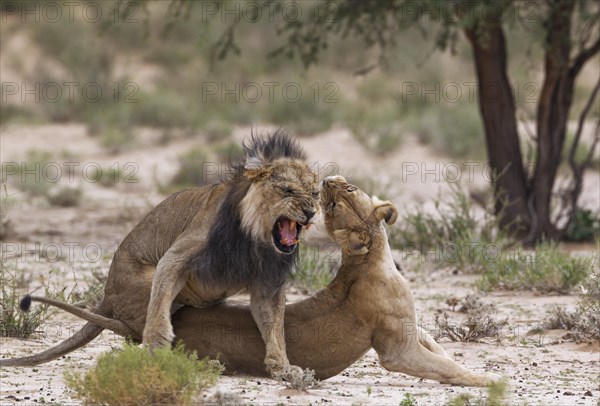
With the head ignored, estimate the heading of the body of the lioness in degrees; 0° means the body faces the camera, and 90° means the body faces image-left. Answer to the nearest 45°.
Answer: approximately 270°

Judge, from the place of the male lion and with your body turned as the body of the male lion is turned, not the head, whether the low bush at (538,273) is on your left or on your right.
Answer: on your left

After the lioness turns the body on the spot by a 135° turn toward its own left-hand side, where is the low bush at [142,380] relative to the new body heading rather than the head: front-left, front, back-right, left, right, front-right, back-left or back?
left

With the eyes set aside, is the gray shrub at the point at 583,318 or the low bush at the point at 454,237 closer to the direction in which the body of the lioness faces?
the gray shrub

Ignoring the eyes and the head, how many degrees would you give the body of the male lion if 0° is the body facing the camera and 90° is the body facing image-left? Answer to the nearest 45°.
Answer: approximately 315°

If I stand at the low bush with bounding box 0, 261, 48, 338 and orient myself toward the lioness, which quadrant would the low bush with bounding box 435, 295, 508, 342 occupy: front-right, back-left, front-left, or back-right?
front-left

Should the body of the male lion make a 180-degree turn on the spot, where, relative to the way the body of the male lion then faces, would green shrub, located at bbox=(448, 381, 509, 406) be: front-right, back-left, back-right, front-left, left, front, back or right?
back

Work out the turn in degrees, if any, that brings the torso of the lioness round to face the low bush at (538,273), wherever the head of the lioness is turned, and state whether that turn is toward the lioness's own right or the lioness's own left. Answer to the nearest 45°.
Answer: approximately 45° to the lioness's own left

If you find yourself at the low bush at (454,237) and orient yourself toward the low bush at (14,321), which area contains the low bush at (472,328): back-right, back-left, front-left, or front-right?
front-left

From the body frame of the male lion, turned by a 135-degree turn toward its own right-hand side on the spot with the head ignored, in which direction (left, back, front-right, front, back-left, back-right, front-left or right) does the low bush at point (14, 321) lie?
front-right

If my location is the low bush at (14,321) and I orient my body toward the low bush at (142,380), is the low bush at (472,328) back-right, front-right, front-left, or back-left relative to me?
front-left

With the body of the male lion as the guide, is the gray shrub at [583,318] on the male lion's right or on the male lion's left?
on the male lion's left

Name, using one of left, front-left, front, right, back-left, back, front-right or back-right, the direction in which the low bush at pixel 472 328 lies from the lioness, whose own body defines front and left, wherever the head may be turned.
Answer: front-left
